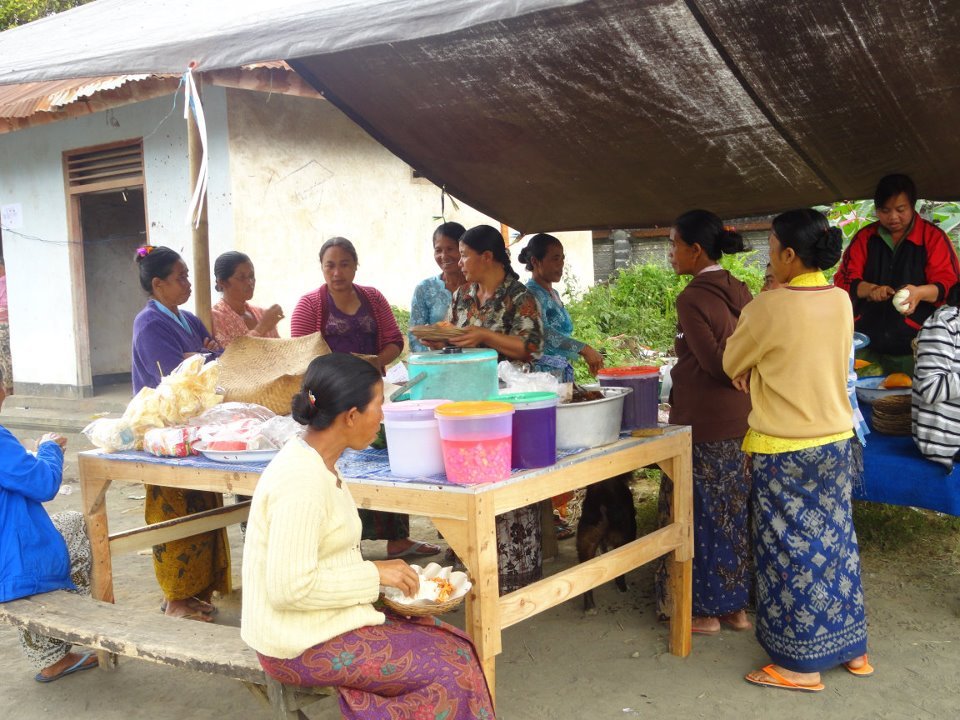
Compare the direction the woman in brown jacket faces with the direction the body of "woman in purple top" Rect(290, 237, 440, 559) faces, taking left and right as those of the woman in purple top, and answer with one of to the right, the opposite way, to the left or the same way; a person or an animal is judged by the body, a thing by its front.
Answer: to the right

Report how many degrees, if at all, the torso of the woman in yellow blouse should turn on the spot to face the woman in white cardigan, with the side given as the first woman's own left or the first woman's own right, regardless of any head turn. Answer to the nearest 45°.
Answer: approximately 90° to the first woman's own left

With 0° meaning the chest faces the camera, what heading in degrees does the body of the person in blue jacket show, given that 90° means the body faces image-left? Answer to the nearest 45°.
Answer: approximately 270°

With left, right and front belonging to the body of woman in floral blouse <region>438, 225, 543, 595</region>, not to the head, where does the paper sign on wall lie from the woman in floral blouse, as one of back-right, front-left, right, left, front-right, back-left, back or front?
right

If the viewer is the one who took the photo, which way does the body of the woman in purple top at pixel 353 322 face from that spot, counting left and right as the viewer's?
facing the viewer

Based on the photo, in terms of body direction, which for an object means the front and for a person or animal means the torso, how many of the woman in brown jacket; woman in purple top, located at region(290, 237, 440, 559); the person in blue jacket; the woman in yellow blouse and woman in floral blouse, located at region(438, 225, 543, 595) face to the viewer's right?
1

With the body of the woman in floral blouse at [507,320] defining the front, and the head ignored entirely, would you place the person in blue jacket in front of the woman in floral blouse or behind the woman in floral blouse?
in front

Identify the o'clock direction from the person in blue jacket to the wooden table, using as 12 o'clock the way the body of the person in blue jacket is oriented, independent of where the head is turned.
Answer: The wooden table is roughly at 1 o'clock from the person in blue jacket.

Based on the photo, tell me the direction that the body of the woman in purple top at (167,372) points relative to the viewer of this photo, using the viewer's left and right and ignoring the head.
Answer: facing the viewer and to the right of the viewer

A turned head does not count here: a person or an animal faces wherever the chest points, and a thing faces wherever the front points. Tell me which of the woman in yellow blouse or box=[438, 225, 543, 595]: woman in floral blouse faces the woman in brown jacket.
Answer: the woman in yellow blouse

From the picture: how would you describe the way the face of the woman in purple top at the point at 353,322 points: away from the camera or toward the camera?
toward the camera

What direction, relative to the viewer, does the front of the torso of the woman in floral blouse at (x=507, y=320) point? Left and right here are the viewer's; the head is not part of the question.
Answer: facing the viewer and to the left of the viewer

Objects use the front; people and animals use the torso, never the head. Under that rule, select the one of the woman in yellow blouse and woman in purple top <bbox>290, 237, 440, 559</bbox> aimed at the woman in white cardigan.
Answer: the woman in purple top

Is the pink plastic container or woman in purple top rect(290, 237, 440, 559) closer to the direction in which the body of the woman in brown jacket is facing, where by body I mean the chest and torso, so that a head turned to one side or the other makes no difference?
the woman in purple top
